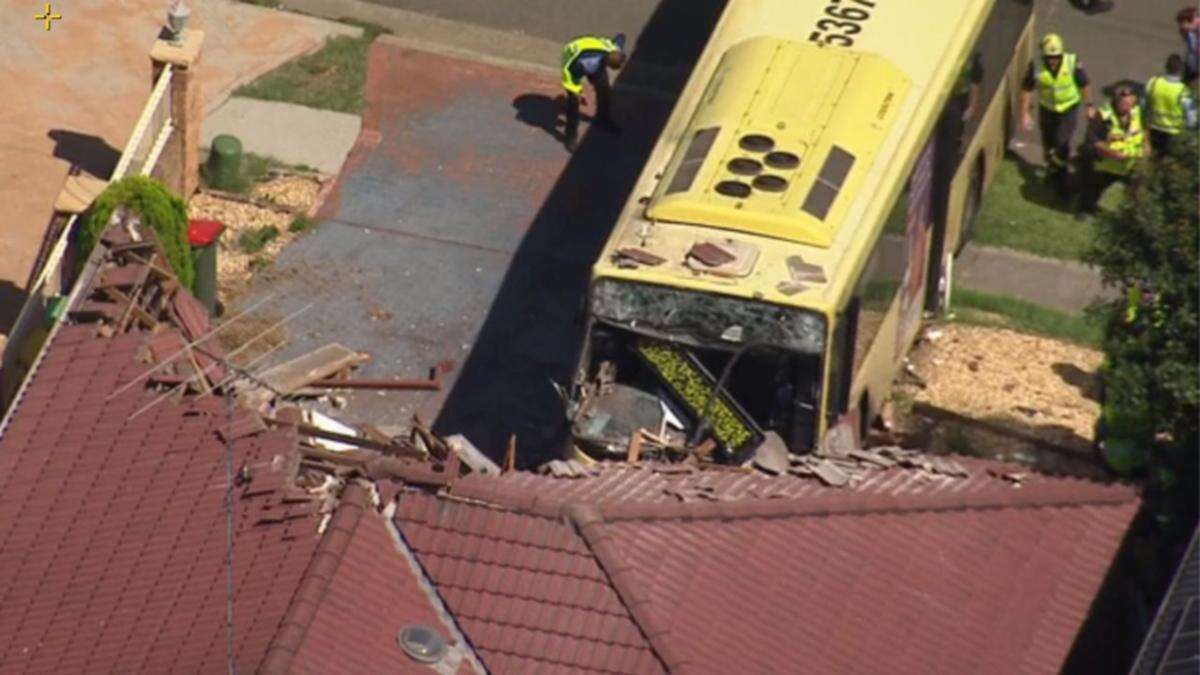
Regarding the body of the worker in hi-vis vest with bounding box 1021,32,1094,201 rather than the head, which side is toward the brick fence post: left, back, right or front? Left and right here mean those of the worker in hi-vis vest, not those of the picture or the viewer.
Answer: right

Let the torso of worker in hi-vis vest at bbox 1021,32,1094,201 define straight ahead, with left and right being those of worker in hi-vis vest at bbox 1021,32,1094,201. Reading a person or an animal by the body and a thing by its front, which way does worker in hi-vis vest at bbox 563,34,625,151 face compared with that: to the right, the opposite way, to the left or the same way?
to the left

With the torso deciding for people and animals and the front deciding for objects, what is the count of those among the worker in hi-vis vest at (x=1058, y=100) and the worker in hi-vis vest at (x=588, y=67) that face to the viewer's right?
1

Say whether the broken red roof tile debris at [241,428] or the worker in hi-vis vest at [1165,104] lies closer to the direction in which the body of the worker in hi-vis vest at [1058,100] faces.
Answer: the broken red roof tile debris

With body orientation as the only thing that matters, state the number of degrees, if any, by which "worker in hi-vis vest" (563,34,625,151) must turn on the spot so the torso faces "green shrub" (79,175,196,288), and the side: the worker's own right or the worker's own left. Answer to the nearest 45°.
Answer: approximately 135° to the worker's own right

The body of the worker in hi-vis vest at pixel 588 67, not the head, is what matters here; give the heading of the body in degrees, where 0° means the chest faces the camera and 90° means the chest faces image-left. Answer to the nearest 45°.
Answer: approximately 270°

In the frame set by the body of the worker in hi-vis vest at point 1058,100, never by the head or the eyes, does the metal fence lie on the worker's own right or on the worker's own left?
on the worker's own right

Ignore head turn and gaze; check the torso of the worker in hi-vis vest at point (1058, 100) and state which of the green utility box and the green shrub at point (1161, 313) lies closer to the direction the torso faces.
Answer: the green shrub

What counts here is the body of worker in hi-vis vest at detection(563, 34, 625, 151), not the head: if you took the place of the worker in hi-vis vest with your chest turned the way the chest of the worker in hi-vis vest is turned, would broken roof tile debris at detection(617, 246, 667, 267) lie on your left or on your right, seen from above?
on your right
